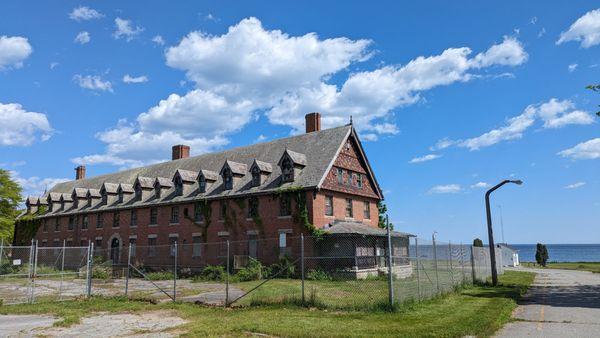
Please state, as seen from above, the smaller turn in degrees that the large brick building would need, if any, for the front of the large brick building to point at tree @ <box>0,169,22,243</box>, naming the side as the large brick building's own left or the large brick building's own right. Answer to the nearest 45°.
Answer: approximately 90° to the large brick building's own right

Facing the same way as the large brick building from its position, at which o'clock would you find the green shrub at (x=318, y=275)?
The green shrub is roughly at 10 o'clock from the large brick building.

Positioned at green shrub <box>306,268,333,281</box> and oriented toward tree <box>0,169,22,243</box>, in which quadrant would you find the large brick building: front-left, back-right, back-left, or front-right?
front-right

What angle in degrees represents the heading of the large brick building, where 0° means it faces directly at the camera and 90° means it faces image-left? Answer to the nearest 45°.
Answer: approximately 45°

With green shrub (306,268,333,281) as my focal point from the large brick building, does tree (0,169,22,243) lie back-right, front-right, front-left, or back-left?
back-right
